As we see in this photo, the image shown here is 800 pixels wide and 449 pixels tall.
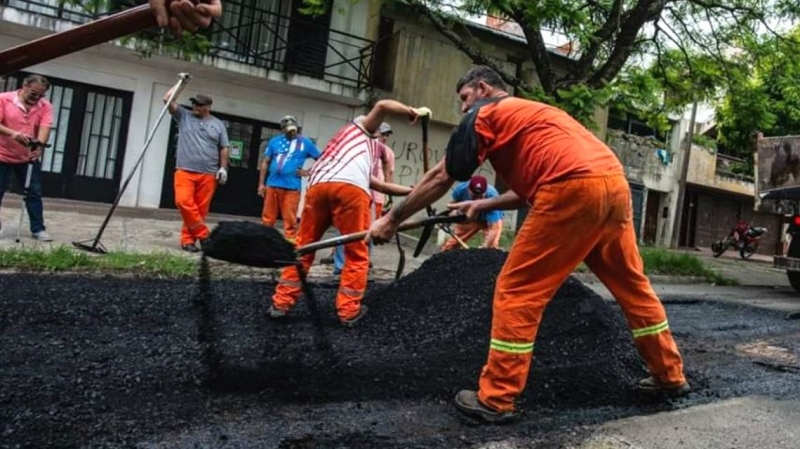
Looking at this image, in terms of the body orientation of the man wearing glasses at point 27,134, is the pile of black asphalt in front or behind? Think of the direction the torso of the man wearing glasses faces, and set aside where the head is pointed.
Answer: in front

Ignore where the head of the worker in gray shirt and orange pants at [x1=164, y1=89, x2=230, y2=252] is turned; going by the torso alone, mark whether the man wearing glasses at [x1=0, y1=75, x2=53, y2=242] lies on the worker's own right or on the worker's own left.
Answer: on the worker's own right

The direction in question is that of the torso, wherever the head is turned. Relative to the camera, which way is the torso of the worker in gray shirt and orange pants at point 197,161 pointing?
toward the camera

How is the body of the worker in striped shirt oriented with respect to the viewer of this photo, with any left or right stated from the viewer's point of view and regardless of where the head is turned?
facing away from the viewer and to the right of the viewer

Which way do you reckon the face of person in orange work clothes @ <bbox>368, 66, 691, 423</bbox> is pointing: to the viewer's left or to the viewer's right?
to the viewer's left

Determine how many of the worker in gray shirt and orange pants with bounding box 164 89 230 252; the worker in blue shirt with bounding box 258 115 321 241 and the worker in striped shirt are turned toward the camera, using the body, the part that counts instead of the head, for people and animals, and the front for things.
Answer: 2

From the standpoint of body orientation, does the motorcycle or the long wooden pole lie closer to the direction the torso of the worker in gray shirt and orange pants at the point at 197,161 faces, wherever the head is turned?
the long wooden pole

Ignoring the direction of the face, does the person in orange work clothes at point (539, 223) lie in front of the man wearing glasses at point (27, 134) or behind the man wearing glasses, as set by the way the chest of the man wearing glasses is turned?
in front

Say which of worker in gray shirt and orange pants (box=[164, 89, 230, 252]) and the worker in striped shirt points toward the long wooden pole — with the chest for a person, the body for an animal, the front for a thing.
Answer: the worker in gray shirt and orange pants

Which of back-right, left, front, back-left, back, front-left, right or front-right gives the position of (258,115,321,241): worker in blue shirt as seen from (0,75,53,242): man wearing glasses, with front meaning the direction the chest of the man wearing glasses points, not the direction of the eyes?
front-left

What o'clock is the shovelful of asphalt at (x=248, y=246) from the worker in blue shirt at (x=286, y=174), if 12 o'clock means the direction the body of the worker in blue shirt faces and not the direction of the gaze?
The shovelful of asphalt is roughly at 12 o'clock from the worker in blue shirt.

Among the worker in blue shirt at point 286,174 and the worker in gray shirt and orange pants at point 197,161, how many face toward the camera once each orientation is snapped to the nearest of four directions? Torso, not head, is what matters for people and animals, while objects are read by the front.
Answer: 2
